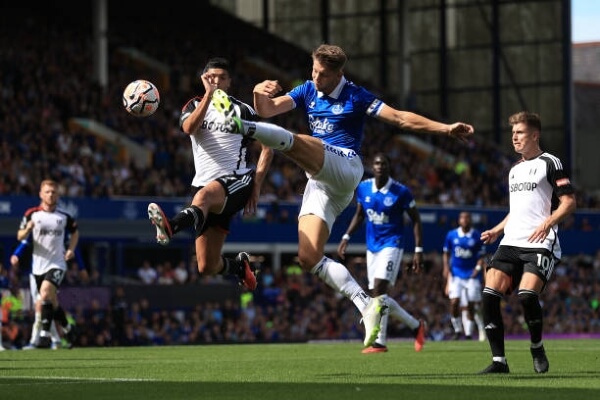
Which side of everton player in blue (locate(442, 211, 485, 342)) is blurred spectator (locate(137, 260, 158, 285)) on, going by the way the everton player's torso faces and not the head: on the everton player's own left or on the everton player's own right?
on the everton player's own right

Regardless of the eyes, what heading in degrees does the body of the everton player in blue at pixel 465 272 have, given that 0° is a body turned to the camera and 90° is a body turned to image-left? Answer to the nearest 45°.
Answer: approximately 0°

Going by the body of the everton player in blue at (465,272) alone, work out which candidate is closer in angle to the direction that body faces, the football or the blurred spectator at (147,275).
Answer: the football

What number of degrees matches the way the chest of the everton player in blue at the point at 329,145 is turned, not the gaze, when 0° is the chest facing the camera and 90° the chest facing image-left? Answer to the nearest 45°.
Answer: approximately 45°
